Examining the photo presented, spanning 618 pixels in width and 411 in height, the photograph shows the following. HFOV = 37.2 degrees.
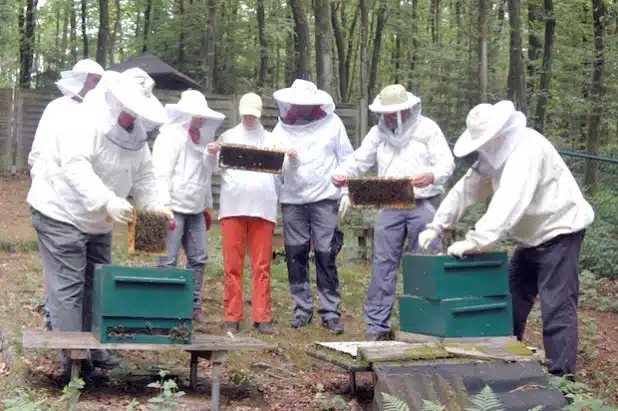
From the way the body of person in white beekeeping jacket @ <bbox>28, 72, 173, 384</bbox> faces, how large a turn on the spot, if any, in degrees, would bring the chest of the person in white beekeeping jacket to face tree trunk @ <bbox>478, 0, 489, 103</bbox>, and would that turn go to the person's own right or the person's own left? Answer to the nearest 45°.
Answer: approximately 90° to the person's own left

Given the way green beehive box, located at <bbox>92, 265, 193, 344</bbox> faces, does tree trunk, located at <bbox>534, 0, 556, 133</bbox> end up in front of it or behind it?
behind

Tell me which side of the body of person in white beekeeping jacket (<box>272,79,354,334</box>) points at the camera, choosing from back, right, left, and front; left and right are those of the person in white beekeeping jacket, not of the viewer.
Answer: front

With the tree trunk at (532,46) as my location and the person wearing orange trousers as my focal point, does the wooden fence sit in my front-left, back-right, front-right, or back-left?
front-right

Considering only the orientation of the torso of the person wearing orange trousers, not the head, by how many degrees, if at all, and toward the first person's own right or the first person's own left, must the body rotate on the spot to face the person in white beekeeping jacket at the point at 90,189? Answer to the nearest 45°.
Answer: approximately 45° to the first person's own right

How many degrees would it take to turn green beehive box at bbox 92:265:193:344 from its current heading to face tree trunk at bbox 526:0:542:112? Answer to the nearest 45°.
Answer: approximately 135° to its left

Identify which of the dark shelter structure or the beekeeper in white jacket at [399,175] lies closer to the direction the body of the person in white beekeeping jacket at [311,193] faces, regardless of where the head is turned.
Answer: the beekeeper in white jacket

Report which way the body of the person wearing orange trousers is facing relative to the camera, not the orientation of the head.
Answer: toward the camera

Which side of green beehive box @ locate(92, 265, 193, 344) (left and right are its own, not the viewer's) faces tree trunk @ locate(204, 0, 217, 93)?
back

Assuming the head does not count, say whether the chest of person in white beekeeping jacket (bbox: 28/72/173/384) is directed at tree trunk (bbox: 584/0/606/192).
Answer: no

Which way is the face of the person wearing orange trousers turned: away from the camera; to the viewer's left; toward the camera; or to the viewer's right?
toward the camera

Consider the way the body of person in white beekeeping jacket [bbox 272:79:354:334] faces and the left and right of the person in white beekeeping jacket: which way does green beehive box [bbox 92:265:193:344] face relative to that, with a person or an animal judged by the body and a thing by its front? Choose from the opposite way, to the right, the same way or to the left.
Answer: the same way

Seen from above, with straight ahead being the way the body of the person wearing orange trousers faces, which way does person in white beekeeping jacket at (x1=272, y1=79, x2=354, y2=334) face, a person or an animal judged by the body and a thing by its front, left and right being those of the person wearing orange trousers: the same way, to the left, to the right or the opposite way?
the same way

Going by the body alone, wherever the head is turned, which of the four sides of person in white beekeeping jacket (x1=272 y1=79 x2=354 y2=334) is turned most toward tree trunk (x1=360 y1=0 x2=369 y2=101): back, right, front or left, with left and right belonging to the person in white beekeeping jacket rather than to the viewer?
back

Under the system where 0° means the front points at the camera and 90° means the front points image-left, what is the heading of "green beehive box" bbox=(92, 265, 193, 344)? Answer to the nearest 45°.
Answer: approximately 0°
